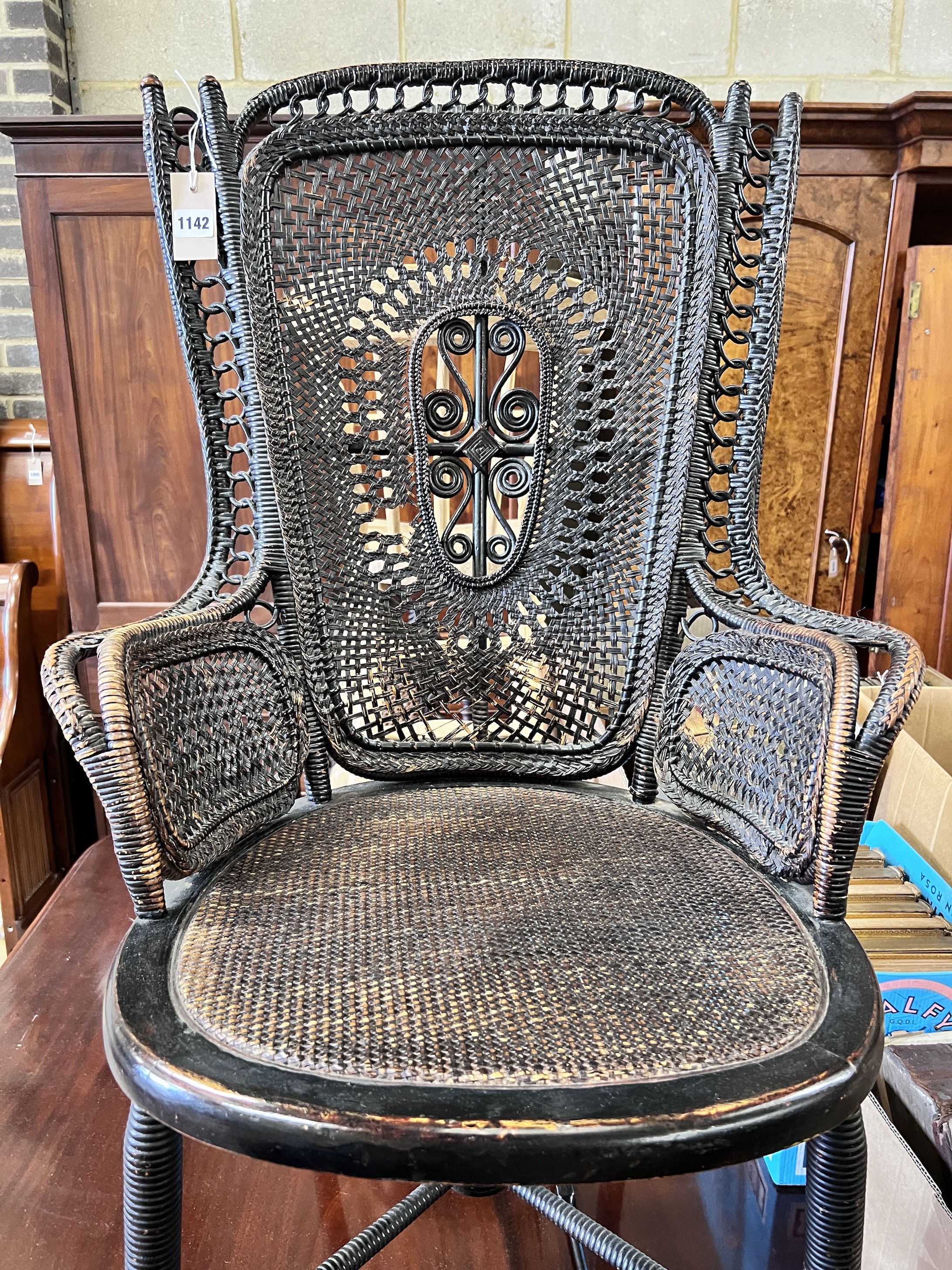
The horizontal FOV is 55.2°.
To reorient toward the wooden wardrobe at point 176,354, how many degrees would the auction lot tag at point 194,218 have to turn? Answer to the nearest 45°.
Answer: approximately 180°

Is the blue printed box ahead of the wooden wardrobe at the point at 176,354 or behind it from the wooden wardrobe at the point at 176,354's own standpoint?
ahead

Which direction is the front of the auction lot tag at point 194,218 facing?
toward the camera

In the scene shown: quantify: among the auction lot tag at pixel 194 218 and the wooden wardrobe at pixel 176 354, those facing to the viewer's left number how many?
0

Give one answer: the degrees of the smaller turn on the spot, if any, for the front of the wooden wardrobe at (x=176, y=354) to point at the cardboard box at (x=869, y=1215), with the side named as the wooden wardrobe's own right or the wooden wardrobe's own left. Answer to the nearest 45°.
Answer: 0° — it already faces it
